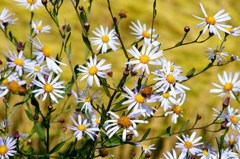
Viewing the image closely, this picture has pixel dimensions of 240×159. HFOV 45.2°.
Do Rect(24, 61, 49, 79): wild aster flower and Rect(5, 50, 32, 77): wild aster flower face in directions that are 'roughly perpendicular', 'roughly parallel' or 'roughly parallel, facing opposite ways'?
roughly parallel

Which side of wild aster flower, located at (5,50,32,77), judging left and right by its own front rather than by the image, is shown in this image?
front

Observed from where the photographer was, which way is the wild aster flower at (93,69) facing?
facing the viewer

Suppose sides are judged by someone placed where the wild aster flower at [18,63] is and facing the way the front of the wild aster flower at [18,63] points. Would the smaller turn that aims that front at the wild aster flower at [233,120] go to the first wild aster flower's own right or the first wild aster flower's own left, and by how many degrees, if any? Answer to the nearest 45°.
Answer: approximately 90° to the first wild aster flower's own left

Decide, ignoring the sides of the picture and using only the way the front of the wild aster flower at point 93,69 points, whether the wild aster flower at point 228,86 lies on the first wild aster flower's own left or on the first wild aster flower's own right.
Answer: on the first wild aster flower's own left

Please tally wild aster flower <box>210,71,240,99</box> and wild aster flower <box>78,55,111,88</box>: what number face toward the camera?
2

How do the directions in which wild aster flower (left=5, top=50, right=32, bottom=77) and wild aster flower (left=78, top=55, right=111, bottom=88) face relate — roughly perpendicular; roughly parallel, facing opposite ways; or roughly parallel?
roughly parallel

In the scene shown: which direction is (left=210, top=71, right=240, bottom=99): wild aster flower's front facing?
toward the camera
